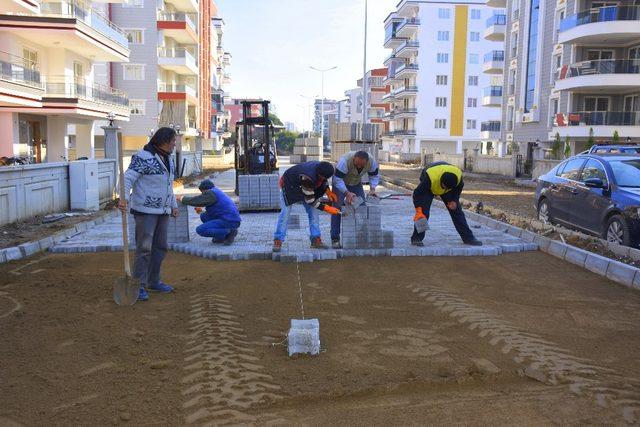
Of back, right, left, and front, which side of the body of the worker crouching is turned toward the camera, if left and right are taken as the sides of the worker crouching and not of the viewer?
left

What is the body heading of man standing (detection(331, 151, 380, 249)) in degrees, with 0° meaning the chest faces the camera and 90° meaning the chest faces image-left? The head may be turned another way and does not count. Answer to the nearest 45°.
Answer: approximately 0°

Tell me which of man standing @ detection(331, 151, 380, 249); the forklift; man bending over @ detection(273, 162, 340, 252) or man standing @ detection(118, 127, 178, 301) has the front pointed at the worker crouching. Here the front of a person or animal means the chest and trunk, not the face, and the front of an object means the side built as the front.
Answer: the forklift

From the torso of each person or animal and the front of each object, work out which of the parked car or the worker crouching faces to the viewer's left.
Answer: the worker crouching

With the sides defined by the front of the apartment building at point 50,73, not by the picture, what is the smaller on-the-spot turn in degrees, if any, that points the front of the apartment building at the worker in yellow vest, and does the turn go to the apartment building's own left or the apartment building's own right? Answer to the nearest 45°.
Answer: approximately 45° to the apartment building's own right

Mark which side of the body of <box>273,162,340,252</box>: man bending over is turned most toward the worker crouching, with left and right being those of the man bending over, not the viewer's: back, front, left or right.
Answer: back

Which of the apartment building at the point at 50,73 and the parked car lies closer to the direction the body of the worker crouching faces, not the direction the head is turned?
the apartment building

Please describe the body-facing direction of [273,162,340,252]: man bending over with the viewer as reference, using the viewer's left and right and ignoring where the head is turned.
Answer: facing the viewer and to the right of the viewer

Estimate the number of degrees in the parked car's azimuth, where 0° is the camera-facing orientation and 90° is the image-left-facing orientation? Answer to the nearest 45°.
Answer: approximately 315°

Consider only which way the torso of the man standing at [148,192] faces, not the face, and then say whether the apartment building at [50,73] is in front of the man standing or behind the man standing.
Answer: behind

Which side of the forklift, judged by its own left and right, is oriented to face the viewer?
front

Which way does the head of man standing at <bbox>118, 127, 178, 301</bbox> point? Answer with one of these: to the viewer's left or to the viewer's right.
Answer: to the viewer's right

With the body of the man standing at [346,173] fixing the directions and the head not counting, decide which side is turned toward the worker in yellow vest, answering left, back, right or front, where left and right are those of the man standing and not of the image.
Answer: left

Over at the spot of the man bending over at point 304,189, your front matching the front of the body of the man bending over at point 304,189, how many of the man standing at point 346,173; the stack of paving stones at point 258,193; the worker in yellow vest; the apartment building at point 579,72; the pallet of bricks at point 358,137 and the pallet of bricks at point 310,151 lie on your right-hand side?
0
